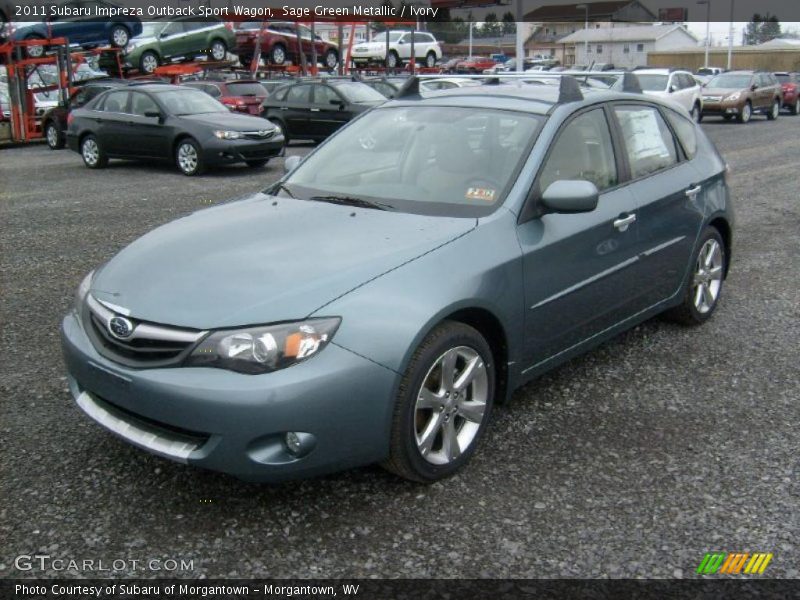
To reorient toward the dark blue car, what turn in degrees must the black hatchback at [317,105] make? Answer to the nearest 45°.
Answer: approximately 180°

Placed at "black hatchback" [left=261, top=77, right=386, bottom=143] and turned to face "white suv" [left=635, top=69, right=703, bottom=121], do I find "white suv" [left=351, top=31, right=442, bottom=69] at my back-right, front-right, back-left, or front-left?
front-left

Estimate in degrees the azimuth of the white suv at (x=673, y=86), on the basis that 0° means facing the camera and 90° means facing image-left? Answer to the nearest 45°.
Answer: approximately 45°

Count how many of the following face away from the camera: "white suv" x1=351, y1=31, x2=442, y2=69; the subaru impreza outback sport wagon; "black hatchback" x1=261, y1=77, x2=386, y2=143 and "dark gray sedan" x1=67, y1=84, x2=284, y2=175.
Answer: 0

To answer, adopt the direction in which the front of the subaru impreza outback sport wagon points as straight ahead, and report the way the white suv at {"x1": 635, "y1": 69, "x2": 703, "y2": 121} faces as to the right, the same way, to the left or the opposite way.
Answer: the same way

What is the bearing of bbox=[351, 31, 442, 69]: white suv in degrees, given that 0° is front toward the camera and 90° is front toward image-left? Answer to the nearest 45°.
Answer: approximately 45°

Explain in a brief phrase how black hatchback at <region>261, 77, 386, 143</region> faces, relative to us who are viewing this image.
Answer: facing the viewer and to the right of the viewer

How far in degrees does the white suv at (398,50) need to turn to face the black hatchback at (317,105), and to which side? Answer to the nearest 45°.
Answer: approximately 45° to its left

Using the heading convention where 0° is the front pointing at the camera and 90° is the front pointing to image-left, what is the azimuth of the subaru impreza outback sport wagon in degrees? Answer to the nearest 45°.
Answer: approximately 45°

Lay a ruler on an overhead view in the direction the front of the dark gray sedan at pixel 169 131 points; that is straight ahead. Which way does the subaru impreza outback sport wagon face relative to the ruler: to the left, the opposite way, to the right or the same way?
to the right

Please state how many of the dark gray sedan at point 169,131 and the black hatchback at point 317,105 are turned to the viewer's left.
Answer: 0

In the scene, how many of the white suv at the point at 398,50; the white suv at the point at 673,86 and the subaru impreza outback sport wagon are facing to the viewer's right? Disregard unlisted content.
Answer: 0

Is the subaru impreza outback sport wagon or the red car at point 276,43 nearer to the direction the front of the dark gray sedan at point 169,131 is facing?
the subaru impreza outback sport wagon

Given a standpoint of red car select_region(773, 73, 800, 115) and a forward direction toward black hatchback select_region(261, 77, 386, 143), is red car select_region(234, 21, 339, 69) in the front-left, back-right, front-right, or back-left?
front-right

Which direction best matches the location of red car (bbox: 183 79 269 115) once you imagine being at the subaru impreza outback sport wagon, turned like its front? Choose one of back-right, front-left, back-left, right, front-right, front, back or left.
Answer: back-right
